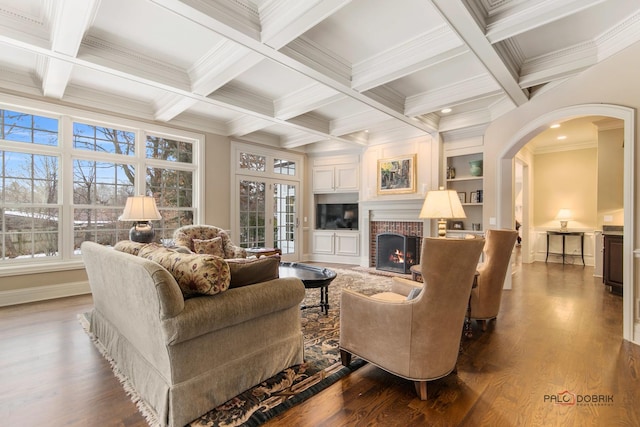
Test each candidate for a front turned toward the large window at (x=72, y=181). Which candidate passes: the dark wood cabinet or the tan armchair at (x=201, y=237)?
the dark wood cabinet

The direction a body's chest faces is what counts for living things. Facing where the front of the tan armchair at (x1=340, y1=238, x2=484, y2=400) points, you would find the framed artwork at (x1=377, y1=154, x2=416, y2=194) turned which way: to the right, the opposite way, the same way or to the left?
to the left

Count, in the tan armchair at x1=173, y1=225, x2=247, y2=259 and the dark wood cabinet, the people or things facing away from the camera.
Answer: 0

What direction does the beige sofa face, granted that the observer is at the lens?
facing away from the viewer and to the right of the viewer

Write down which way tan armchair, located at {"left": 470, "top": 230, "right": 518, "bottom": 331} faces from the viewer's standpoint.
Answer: facing away from the viewer and to the left of the viewer

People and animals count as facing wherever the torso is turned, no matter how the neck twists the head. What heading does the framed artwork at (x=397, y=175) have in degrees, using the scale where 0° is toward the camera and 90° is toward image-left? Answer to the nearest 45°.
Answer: approximately 45°

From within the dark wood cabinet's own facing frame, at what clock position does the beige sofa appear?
The beige sofa is roughly at 11 o'clock from the dark wood cabinet.

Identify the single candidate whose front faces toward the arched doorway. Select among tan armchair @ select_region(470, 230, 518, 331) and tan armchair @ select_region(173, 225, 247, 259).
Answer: tan armchair @ select_region(173, 225, 247, 259)

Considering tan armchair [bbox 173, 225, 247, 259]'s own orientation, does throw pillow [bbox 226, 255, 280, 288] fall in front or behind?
in front

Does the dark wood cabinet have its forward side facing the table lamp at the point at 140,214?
yes

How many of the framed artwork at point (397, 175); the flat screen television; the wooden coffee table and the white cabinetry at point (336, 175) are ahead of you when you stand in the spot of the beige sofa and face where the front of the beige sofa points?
4

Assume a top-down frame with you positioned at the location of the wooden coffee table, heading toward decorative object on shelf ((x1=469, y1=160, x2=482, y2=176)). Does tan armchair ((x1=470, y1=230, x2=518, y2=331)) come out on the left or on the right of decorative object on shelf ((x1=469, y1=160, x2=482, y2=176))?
right
